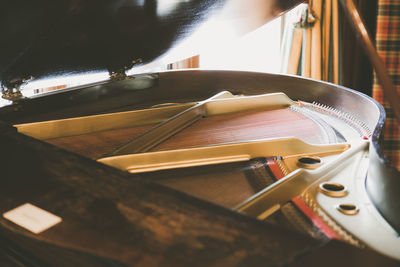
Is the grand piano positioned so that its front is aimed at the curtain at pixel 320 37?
no

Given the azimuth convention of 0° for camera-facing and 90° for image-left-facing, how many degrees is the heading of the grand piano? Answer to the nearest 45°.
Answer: approximately 45°

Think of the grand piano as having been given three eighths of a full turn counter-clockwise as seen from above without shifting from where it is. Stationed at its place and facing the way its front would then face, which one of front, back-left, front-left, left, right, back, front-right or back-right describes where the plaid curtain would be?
front-left
